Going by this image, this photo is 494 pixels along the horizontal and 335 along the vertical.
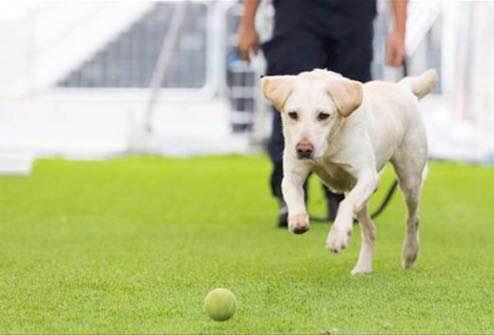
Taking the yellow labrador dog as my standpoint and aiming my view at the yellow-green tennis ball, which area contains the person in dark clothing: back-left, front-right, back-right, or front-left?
back-right

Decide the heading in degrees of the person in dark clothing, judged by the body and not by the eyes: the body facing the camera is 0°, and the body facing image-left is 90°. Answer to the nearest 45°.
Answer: approximately 0°

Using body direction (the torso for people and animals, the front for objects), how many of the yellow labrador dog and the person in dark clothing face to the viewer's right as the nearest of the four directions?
0

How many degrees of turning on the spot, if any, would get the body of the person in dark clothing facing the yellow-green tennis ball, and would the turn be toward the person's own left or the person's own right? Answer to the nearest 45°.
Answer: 0° — they already face it

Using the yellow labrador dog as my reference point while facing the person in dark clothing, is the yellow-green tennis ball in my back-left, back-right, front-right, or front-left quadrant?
back-left

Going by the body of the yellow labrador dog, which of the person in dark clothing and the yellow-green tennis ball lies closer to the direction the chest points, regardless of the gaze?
the yellow-green tennis ball

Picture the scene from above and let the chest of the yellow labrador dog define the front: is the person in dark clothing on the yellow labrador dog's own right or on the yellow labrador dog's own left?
on the yellow labrador dog's own right

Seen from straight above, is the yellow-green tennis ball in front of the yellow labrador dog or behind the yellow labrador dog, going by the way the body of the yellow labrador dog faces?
in front

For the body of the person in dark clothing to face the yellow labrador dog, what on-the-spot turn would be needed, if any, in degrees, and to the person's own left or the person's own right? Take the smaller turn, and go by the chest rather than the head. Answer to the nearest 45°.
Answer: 0° — they already face it

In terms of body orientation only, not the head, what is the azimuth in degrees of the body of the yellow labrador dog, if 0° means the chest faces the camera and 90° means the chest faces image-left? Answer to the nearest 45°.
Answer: approximately 45°
